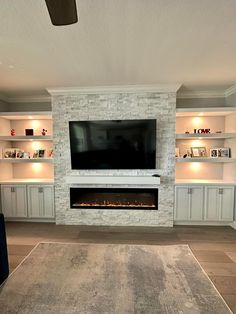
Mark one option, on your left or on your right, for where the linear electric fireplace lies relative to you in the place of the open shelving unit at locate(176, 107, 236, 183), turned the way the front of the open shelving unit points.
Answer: on your right

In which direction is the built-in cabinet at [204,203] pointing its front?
toward the camera

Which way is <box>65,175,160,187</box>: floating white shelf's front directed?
toward the camera

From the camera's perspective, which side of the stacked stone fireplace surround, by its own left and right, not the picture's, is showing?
front

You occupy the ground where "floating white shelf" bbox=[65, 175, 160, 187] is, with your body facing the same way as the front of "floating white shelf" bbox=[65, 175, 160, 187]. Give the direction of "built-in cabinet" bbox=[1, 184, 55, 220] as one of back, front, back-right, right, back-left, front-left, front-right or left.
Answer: right

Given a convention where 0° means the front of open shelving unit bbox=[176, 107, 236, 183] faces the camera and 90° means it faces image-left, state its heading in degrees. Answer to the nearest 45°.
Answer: approximately 0°

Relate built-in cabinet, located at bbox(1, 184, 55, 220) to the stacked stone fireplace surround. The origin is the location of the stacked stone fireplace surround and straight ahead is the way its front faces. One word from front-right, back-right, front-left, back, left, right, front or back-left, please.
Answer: right

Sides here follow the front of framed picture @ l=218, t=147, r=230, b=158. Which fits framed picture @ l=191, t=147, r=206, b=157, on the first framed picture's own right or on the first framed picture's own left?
on the first framed picture's own right

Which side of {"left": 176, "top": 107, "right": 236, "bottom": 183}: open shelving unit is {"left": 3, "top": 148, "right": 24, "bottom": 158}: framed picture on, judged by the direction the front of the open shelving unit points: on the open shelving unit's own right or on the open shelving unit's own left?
on the open shelving unit's own right

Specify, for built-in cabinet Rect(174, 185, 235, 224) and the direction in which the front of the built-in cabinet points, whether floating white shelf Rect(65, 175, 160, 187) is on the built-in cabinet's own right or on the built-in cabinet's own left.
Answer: on the built-in cabinet's own right

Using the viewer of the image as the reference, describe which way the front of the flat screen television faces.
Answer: facing the viewer
